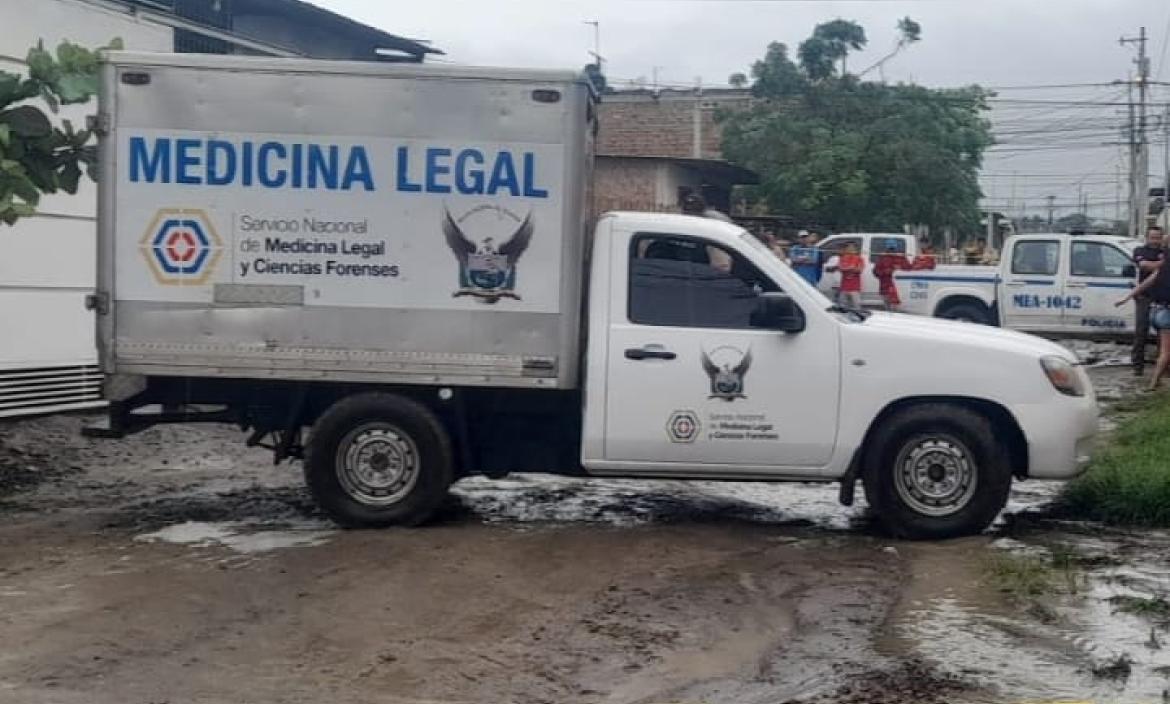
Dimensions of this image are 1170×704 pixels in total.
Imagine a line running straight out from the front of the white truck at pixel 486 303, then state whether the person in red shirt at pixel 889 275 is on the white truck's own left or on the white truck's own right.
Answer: on the white truck's own left

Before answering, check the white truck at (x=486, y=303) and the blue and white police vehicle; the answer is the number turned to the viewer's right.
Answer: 2

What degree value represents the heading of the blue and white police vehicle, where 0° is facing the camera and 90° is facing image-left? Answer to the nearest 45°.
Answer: approximately 270°

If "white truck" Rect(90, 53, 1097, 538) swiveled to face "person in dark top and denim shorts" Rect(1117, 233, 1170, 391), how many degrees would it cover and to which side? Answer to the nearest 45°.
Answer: approximately 45° to its left

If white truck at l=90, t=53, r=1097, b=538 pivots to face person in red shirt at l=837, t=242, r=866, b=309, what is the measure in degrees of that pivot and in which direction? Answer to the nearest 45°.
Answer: approximately 90° to its left

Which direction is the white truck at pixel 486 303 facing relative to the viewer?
to the viewer's right

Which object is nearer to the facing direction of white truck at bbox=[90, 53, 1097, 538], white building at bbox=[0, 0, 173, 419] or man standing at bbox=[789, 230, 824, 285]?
the man standing

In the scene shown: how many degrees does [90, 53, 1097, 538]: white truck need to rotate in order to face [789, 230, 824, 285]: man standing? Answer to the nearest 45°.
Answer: approximately 90° to its left

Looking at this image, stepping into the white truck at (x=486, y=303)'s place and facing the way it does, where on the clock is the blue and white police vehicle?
The blue and white police vehicle is roughly at 10 o'clock from the white truck.

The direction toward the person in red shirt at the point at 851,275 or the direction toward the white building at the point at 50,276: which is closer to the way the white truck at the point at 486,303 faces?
the person in red shirt
